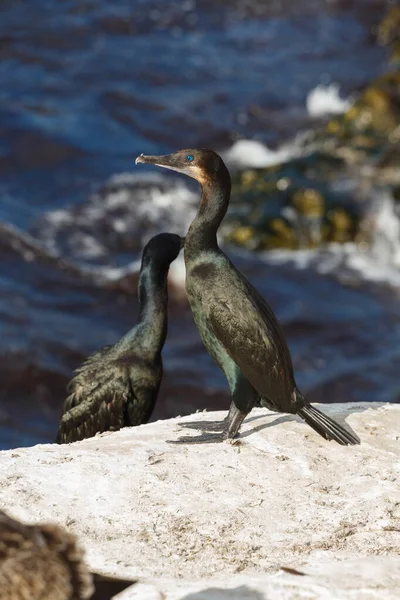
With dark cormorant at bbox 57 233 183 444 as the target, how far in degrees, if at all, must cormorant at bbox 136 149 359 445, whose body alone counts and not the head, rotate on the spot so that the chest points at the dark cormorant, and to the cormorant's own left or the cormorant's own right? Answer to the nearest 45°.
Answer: approximately 45° to the cormorant's own right

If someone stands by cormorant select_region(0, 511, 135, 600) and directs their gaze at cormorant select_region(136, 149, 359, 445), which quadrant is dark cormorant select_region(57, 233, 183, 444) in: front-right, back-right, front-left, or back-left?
front-left

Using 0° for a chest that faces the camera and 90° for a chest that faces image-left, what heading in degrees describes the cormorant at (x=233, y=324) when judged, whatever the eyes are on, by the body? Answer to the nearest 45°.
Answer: approximately 90°
